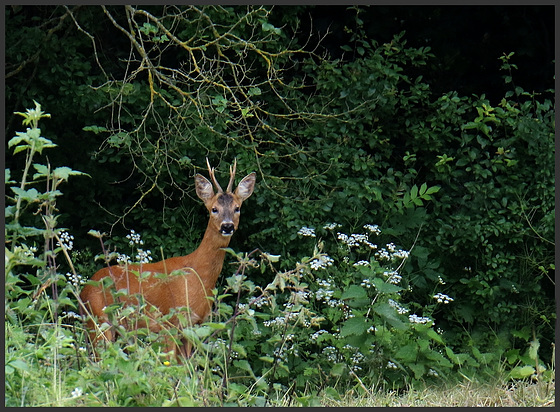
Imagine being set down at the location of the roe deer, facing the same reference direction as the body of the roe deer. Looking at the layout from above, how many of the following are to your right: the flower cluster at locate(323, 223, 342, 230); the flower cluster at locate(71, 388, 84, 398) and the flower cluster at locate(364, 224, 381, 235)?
1

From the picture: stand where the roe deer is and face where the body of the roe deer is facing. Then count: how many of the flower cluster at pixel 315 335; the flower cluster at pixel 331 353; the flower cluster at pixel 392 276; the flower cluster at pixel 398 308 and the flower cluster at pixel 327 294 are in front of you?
5

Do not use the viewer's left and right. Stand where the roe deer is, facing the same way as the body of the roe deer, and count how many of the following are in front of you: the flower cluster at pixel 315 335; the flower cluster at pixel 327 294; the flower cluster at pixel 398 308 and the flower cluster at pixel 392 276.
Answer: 4

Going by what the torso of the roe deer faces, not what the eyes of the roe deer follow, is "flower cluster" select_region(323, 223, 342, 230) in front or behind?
in front

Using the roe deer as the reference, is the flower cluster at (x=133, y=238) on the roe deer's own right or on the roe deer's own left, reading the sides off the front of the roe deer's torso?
on the roe deer's own left

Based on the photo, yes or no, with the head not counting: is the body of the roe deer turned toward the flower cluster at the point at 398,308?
yes

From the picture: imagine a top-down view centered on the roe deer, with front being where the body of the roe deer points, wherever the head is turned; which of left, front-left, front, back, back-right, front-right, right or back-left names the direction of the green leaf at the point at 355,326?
front-right

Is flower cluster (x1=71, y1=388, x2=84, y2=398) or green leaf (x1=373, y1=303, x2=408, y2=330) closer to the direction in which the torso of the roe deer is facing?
the green leaf

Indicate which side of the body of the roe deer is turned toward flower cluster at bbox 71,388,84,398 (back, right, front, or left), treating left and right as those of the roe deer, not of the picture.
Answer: right

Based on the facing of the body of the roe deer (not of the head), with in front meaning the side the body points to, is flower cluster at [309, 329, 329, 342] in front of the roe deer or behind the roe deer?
in front

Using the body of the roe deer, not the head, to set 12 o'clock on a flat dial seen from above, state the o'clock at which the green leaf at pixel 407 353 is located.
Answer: The green leaf is roughly at 1 o'clock from the roe deer.

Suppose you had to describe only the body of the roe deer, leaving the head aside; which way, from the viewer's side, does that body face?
to the viewer's right

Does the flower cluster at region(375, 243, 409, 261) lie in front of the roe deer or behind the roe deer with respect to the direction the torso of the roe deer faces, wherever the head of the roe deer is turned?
in front

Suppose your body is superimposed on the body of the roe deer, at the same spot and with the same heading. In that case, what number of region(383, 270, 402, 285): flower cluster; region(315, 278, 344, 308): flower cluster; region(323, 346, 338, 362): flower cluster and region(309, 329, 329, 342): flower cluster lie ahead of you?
4
